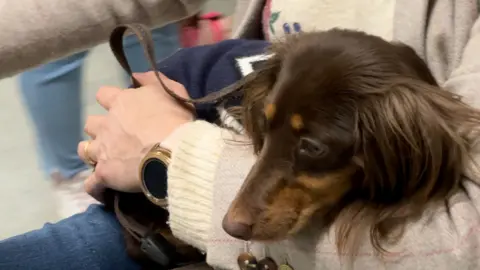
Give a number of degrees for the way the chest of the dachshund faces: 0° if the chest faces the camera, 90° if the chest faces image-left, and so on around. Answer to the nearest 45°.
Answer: approximately 45°

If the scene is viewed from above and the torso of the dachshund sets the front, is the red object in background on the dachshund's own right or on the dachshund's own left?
on the dachshund's own right
